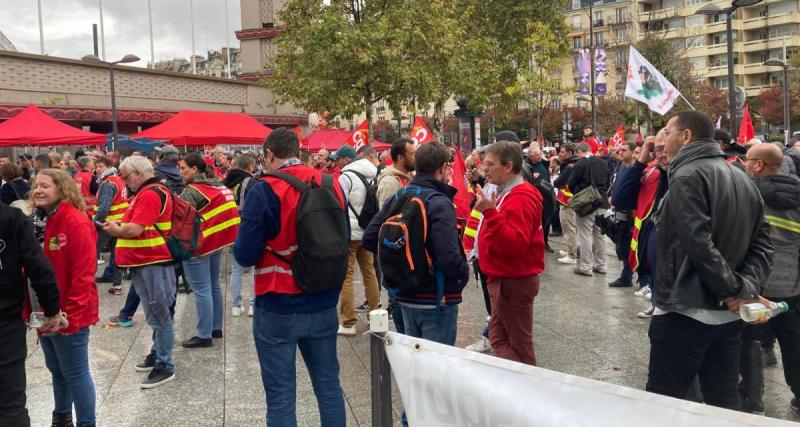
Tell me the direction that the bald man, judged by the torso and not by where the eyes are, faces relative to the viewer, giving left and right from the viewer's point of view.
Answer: facing away from the viewer and to the left of the viewer

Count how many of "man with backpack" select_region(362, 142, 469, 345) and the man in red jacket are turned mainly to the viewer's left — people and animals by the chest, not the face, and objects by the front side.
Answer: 1

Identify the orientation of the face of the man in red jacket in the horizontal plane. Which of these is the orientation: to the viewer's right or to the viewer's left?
to the viewer's left

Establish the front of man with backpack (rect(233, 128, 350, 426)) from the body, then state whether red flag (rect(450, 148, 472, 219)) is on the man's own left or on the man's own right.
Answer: on the man's own right

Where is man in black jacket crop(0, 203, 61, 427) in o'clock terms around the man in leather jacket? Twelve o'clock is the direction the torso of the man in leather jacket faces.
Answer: The man in black jacket is roughly at 10 o'clock from the man in leather jacket.

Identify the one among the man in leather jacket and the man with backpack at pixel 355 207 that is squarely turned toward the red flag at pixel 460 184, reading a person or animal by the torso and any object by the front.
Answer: the man in leather jacket

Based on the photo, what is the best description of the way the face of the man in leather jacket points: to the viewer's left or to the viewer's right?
to the viewer's left

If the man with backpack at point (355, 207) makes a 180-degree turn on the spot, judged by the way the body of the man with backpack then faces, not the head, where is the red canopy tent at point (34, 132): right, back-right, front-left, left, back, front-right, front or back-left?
back

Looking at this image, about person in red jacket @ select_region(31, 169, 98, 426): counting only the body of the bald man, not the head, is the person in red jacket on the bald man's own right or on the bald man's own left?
on the bald man's own left

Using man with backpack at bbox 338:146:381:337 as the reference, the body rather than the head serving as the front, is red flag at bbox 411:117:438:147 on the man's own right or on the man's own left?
on the man's own right

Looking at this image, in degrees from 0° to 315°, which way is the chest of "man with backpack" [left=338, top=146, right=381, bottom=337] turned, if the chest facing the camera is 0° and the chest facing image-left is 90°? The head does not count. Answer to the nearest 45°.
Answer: approximately 135°

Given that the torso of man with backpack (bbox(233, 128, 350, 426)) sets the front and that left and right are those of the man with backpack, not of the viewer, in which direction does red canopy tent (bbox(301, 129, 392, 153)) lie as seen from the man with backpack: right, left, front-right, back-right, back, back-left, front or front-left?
front-right

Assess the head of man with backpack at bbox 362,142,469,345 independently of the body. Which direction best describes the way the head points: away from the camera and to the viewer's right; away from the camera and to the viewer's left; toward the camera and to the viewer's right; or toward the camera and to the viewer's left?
away from the camera and to the viewer's right

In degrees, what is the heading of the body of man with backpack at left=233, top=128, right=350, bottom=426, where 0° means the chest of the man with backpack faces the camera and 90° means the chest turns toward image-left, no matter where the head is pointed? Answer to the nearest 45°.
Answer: approximately 135°

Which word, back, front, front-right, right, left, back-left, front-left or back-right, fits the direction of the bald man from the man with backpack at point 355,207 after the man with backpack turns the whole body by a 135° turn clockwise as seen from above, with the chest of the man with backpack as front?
front-right

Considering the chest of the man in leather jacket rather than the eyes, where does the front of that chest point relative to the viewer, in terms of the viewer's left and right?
facing away from the viewer and to the left of the viewer

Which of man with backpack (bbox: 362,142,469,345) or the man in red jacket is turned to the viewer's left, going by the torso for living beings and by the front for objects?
the man in red jacket

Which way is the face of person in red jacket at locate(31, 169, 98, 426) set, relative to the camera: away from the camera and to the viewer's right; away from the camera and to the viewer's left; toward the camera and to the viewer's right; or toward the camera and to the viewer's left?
toward the camera and to the viewer's left
